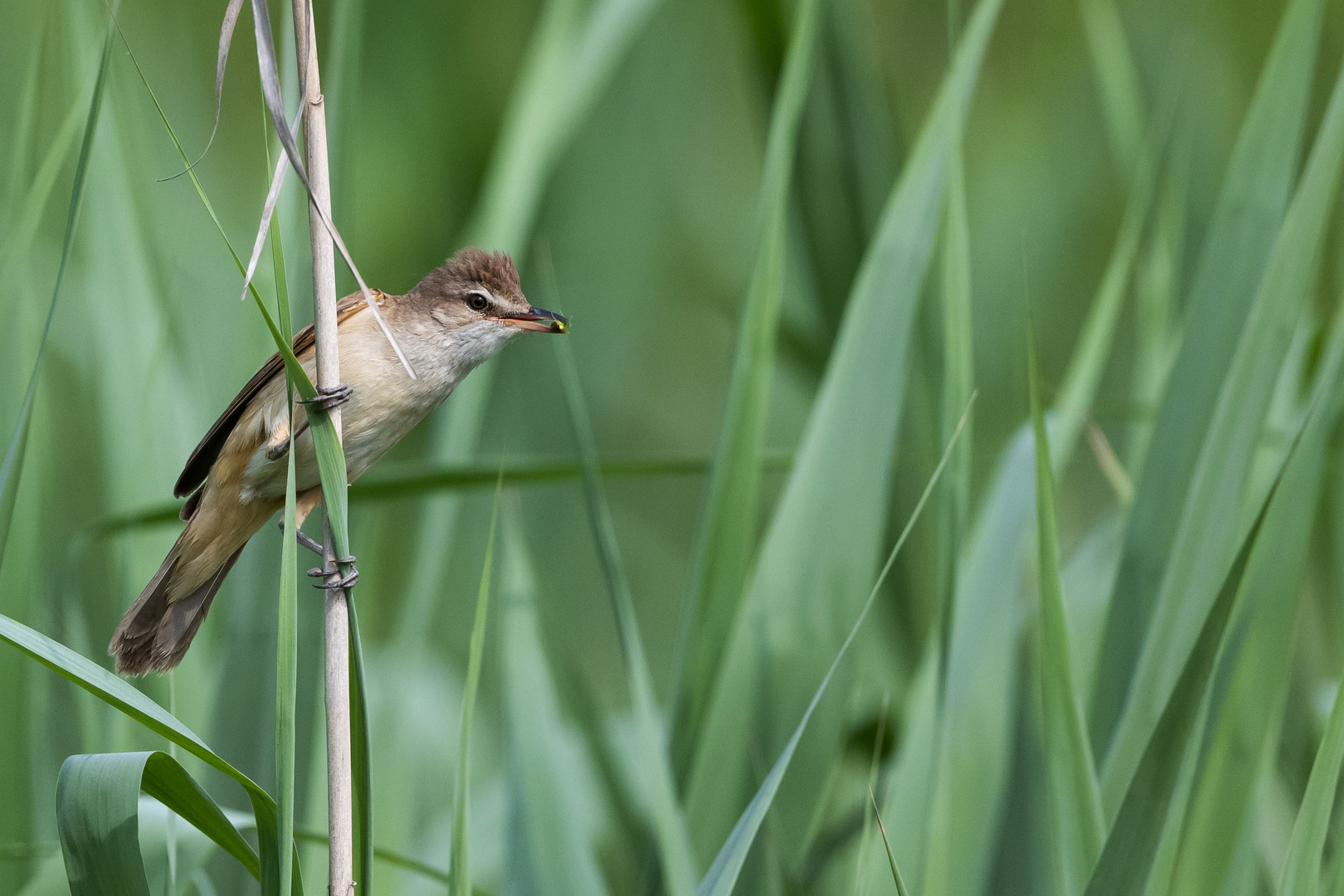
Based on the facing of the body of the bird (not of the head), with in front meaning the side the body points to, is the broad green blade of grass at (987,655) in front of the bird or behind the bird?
in front

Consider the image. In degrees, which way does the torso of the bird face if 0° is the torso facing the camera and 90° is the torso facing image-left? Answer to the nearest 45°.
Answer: approximately 270°

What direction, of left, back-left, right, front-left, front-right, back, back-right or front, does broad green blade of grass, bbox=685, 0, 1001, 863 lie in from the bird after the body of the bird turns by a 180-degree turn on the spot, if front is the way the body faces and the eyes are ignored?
back

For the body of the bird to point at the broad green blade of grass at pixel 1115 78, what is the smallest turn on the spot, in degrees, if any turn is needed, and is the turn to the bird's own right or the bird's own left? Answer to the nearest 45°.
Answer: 0° — it already faces it

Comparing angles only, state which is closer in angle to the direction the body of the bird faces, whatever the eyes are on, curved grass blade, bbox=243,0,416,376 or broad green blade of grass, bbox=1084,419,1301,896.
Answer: the broad green blade of grass
